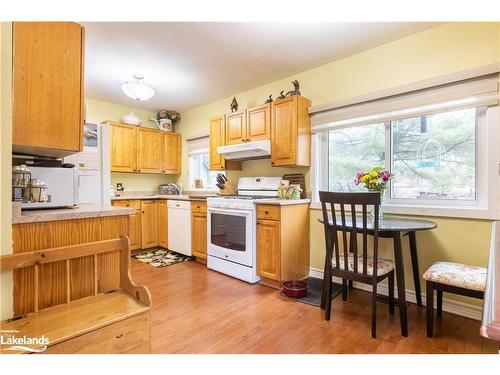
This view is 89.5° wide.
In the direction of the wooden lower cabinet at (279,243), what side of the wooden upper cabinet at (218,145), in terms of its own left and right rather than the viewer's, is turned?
left

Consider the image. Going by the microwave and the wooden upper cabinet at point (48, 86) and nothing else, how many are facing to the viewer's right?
2

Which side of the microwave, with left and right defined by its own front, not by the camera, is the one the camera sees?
right

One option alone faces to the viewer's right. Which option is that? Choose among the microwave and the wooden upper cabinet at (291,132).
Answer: the microwave

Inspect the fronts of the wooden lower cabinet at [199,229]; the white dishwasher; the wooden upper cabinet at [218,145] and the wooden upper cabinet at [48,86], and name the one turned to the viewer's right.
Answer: the wooden upper cabinet at [48,86]

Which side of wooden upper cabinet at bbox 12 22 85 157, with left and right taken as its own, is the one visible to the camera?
right

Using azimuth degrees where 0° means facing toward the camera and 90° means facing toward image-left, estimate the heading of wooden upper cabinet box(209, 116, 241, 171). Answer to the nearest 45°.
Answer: approximately 45°

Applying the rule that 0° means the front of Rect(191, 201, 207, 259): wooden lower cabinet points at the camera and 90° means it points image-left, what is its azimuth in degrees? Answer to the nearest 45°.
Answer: approximately 45°

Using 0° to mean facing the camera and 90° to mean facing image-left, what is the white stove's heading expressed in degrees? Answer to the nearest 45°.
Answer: approximately 45°

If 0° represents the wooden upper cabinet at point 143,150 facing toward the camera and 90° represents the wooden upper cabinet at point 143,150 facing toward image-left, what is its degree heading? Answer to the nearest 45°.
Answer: approximately 315°
